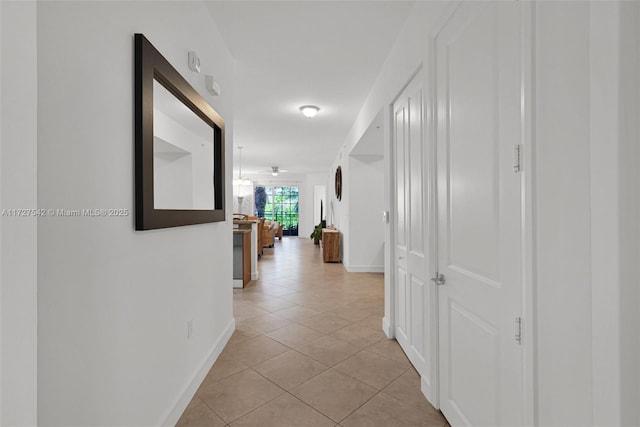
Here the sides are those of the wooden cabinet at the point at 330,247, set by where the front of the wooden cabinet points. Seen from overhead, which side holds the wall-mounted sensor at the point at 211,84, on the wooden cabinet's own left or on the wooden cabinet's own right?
on the wooden cabinet's own left

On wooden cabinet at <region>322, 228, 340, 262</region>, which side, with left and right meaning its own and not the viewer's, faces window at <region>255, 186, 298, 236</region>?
right

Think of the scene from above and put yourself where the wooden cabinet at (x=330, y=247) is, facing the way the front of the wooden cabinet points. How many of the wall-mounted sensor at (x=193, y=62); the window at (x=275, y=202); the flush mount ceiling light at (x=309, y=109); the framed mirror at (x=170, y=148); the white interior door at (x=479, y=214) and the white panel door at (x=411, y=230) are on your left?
5

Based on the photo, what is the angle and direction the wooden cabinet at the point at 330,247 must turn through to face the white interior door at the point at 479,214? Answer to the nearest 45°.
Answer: approximately 90° to its left

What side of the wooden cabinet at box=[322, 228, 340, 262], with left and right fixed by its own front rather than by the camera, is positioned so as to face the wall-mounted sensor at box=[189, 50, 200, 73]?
left

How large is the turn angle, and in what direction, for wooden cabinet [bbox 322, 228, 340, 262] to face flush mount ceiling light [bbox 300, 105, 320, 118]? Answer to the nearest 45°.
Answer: approximately 90° to its left

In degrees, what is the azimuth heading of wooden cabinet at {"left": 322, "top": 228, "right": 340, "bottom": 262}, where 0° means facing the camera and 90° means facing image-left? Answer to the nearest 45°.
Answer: approximately 90°
